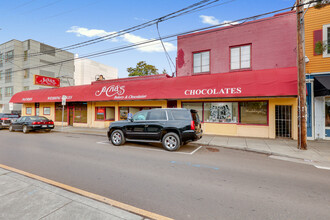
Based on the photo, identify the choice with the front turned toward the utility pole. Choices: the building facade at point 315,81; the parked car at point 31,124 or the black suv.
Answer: the building facade

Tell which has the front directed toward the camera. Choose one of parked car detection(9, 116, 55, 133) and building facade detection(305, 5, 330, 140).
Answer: the building facade

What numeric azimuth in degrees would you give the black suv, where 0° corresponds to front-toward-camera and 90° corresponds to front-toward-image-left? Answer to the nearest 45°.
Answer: approximately 135°

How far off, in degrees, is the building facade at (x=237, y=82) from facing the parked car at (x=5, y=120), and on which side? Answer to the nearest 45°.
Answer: approximately 45° to its right

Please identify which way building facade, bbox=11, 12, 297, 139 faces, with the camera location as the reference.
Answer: facing the viewer and to the left of the viewer

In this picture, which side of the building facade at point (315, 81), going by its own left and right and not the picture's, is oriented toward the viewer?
front

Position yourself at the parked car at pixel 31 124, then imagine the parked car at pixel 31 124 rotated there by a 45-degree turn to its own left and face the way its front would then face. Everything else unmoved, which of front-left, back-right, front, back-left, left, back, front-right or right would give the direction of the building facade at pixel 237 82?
back-left

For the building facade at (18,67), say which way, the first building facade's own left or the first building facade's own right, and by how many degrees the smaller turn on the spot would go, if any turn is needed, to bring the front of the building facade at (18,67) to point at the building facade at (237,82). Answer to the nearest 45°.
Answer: approximately 45° to the first building facade's own left

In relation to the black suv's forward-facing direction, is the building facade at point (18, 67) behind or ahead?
ahead

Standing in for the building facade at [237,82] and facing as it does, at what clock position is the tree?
The tree is roughly at 4 o'clock from the building facade.

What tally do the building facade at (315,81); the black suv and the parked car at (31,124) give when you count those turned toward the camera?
1

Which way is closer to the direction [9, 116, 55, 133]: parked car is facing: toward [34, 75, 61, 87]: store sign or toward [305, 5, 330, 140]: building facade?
the store sign

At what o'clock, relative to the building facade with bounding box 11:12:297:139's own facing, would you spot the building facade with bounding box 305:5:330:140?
the building facade with bounding box 305:5:330:140 is roughly at 8 o'clock from the building facade with bounding box 11:12:297:139.

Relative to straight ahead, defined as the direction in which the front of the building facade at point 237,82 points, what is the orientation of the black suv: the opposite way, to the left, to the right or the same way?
to the right

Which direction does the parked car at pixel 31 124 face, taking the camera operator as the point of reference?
facing away from the viewer and to the left of the viewer

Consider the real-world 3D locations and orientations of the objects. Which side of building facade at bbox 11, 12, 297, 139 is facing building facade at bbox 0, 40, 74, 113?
right
